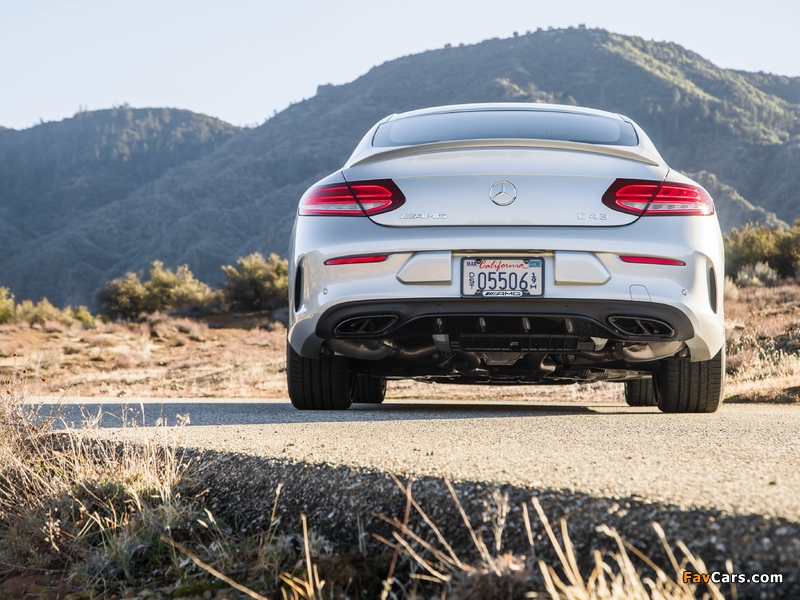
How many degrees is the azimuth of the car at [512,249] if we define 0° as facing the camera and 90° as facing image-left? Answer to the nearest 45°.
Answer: approximately 180°

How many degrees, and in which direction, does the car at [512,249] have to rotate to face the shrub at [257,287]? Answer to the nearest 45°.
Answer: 0° — it already faces it

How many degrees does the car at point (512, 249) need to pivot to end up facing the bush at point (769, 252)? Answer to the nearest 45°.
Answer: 0° — it already faces it

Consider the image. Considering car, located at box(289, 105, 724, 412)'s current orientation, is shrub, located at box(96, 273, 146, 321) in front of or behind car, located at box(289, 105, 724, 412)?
in front

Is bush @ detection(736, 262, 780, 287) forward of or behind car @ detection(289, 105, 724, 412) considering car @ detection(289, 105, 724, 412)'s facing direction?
forward

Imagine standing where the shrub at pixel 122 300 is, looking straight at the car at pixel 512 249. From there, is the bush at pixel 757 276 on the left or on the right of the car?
left

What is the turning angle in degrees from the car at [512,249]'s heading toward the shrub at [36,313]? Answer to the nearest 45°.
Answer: approximately 45° to its left
